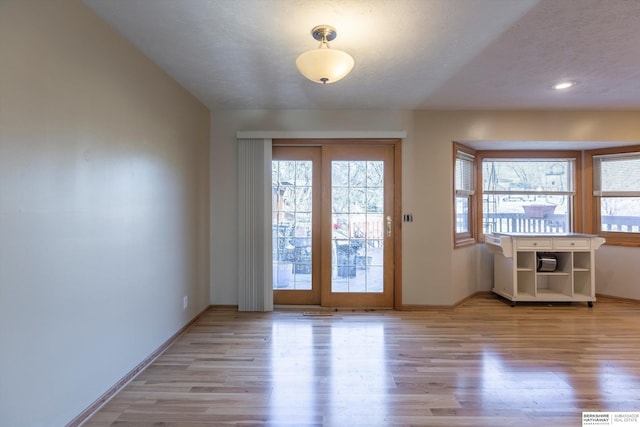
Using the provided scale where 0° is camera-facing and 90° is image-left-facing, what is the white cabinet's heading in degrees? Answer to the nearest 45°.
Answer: approximately 0°

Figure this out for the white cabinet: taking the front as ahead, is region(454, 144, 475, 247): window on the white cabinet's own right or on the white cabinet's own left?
on the white cabinet's own right

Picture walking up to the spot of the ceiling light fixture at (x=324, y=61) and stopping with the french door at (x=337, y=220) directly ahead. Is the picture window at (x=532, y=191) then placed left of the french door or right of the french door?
right

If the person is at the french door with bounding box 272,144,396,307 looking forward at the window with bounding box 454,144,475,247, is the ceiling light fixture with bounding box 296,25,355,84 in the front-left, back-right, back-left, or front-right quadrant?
back-right

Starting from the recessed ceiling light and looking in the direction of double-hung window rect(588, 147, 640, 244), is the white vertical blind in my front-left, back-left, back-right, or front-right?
back-left

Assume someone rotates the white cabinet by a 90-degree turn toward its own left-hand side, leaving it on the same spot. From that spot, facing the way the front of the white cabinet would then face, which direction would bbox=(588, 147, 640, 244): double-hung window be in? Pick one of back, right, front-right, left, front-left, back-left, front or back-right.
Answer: front-left

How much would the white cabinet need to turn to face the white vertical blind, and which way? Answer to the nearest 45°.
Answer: approximately 45° to its right

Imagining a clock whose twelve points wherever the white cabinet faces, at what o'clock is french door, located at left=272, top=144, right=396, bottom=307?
The french door is roughly at 2 o'clock from the white cabinet.
